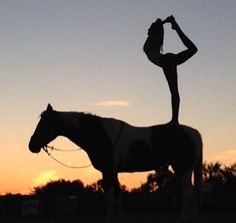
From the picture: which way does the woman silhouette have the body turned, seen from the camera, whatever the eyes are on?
to the viewer's left

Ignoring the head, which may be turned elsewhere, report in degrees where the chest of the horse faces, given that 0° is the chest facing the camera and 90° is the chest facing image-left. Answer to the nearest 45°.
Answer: approximately 90°
